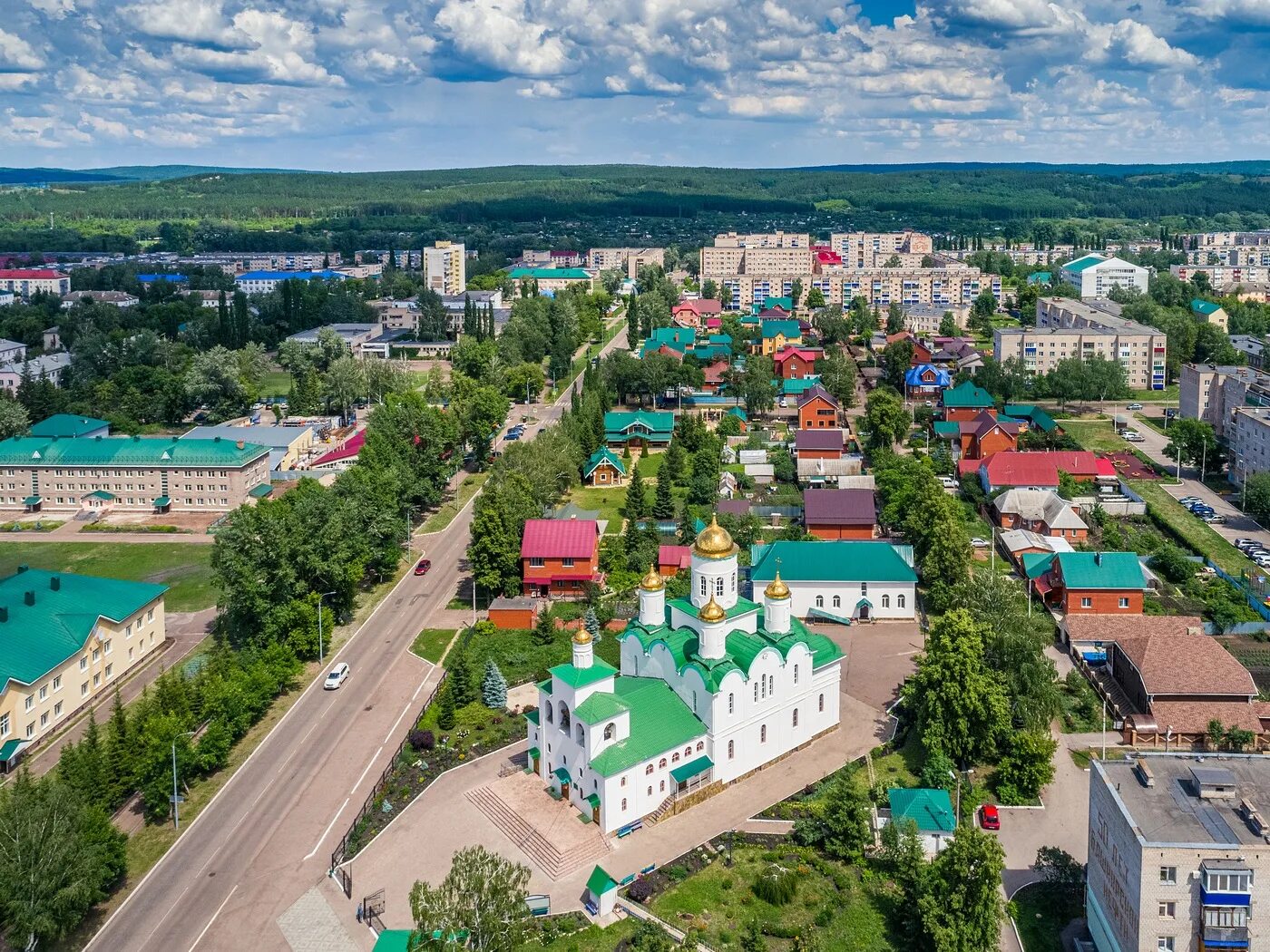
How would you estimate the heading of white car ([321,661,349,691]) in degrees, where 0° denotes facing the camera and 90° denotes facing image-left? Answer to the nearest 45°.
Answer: approximately 45°

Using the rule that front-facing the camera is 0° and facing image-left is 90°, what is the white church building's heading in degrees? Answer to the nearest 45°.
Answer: approximately 45°

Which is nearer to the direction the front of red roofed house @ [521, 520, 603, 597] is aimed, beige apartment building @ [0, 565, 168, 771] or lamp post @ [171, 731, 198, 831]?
the lamp post

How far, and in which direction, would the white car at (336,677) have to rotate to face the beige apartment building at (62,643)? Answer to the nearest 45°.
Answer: approximately 45° to its right

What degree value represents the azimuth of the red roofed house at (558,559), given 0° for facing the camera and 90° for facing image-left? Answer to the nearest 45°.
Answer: approximately 0°

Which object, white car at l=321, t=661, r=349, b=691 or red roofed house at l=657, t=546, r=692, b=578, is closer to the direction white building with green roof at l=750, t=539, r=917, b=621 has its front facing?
the white car

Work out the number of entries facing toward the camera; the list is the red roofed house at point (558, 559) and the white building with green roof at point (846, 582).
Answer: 2

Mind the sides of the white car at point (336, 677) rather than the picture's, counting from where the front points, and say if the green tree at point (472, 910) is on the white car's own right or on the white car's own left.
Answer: on the white car's own left

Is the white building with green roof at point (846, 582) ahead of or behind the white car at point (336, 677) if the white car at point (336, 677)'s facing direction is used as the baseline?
behind

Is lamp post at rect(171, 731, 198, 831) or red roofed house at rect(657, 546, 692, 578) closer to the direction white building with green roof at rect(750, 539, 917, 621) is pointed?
the lamp post

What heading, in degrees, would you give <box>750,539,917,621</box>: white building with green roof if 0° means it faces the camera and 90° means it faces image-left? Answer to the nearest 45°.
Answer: approximately 0°

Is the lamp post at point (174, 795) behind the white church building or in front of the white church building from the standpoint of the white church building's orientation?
in front
